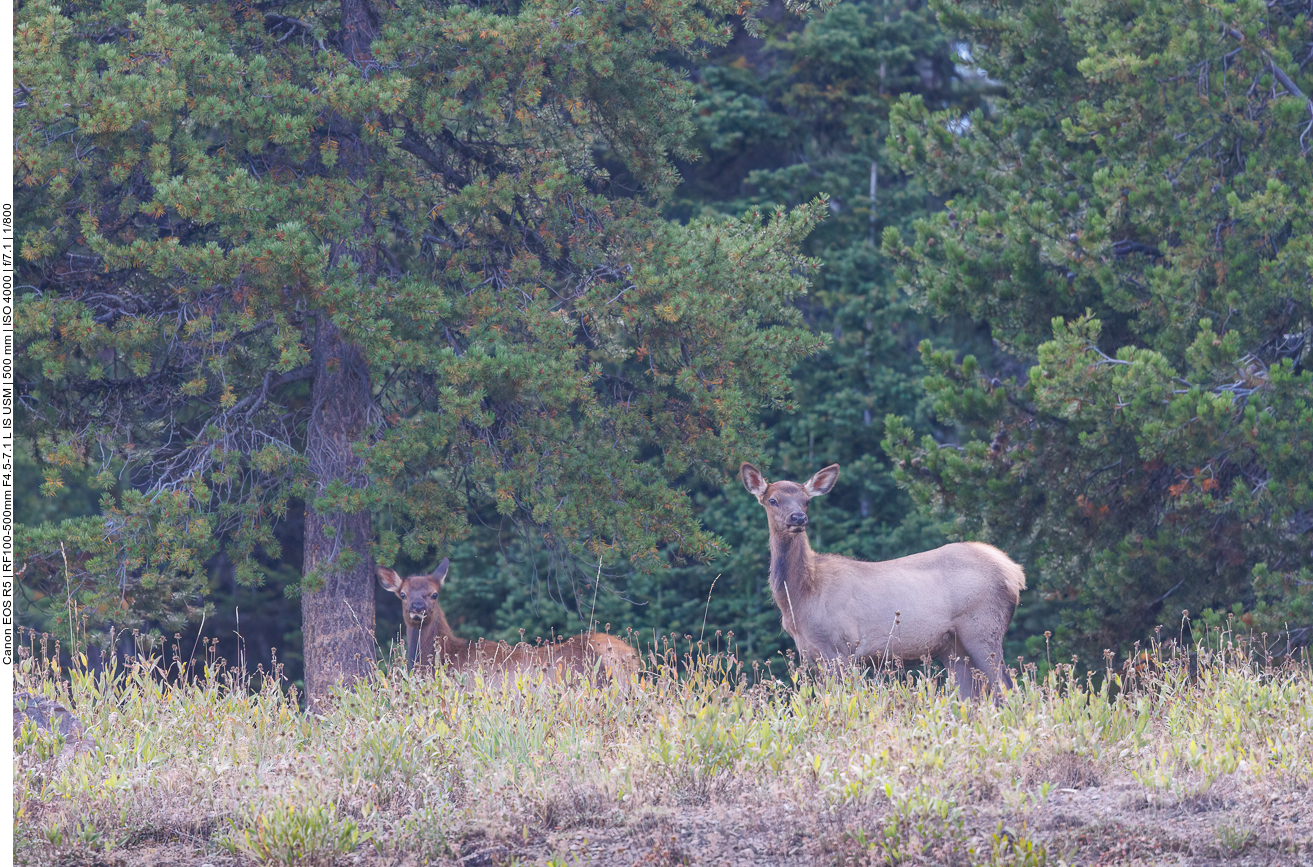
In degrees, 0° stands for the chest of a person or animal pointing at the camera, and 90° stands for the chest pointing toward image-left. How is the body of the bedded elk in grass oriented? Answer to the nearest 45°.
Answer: approximately 90°

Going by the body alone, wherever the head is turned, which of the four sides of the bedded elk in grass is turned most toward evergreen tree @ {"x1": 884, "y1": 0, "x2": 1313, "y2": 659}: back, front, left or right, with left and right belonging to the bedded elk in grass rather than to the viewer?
back
